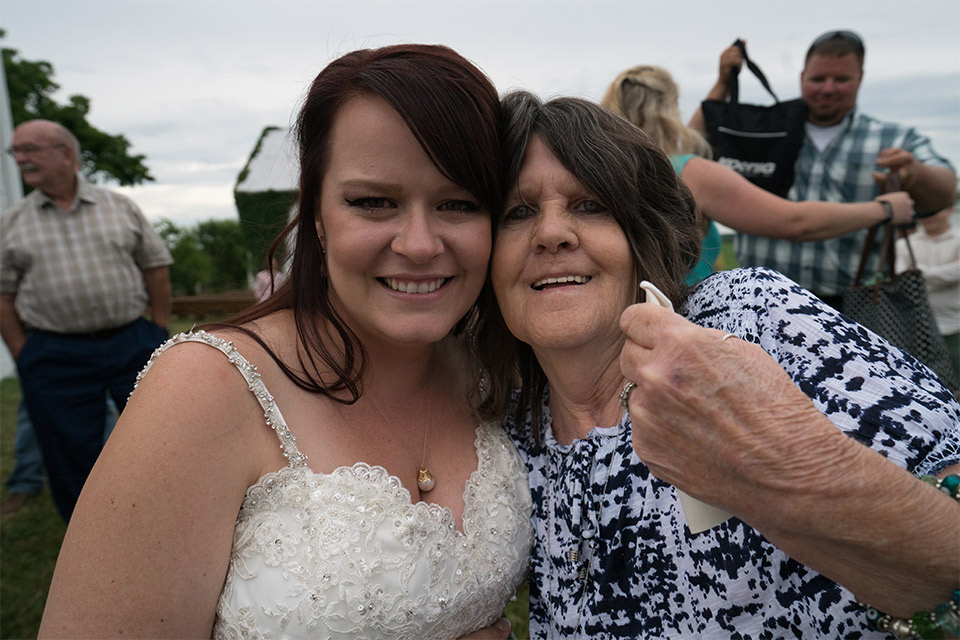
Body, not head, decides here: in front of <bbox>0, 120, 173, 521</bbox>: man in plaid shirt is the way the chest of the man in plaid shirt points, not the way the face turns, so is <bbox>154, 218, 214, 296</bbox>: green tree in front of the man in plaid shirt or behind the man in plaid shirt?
behind

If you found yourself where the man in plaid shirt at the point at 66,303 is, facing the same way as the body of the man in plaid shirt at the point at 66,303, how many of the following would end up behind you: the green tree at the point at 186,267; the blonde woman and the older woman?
1

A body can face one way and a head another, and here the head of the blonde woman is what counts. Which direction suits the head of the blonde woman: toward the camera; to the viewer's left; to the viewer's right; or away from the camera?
away from the camera

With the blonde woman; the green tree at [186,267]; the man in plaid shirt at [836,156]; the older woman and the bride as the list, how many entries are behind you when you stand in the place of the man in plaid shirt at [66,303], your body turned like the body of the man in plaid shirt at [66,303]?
1

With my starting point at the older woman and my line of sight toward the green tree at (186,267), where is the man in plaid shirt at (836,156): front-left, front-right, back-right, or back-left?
front-right

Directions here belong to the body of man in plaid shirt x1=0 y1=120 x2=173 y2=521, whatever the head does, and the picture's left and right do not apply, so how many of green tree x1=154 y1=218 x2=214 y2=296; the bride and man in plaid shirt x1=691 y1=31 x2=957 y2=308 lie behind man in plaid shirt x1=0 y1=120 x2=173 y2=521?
1

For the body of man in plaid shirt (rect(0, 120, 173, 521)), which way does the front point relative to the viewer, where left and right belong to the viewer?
facing the viewer

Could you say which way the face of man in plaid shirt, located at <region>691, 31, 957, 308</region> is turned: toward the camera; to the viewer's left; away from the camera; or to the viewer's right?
toward the camera

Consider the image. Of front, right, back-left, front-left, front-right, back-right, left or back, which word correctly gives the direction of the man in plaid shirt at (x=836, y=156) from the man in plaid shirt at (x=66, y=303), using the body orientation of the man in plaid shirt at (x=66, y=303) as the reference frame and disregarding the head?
front-left

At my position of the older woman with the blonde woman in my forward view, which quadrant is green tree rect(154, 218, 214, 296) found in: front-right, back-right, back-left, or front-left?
front-left

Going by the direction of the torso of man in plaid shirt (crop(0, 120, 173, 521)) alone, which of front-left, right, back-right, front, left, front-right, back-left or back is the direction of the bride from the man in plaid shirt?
front

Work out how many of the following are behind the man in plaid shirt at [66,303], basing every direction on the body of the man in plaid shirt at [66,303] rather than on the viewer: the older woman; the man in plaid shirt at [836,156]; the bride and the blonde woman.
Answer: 0

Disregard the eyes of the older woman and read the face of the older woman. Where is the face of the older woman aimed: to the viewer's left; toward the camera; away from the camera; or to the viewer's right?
toward the camera

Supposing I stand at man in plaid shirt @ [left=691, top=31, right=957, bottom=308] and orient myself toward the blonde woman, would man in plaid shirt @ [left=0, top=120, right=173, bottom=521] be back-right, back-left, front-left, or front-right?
front-right

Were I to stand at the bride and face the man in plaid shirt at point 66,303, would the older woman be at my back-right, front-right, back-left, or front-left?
back-right

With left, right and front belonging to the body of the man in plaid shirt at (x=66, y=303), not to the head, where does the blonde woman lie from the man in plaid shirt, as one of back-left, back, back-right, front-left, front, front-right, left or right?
front-left

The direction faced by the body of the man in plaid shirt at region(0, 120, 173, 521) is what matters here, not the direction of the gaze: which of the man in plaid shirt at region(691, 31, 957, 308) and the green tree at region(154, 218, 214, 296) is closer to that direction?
the man in plaid shirt
